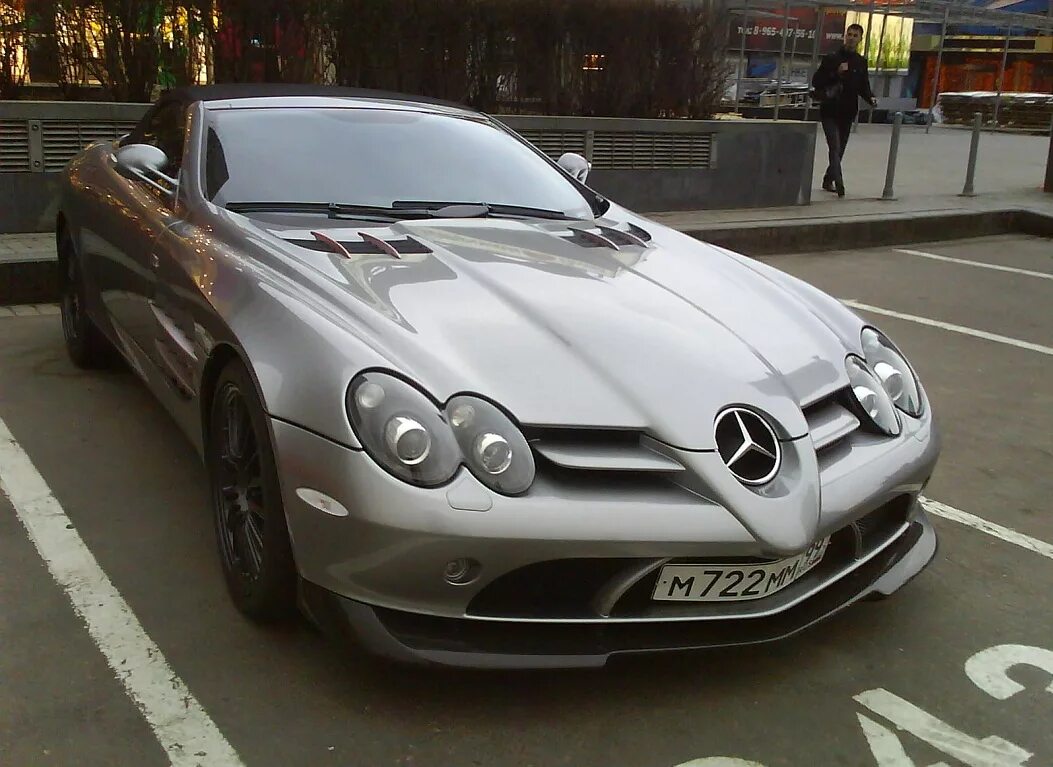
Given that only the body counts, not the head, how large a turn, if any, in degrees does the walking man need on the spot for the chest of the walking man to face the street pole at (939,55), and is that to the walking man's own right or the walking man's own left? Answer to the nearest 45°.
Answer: approximately 180°

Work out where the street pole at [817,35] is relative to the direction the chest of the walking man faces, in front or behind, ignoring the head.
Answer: behind

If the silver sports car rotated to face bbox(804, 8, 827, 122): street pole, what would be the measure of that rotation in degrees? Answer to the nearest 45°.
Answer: approximately 135° to its left

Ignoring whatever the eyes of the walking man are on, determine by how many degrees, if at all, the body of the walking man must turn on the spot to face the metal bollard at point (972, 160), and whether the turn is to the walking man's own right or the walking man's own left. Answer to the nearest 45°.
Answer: approximately 135° to the walking man's own left

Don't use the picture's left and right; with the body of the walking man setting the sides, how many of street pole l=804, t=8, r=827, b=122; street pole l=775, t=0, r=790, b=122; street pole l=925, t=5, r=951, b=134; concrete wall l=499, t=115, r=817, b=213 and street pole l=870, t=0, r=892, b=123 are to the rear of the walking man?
4

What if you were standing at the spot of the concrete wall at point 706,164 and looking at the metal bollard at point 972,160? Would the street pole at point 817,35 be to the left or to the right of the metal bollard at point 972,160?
left

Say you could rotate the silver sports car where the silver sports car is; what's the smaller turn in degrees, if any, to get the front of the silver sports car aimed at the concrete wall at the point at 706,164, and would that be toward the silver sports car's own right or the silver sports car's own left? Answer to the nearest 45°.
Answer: approximately 135° to the silver sports car's own left

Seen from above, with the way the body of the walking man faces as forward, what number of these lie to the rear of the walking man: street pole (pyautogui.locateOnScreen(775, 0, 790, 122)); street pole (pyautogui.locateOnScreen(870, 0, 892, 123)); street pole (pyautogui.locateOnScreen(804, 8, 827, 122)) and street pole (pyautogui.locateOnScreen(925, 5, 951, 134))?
4

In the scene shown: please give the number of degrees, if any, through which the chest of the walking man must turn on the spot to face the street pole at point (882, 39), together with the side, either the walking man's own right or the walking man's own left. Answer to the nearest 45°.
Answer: approximately 180°

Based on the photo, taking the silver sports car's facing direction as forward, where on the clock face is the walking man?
The walking man is roughly at 8 o'clock from the silver sports car.

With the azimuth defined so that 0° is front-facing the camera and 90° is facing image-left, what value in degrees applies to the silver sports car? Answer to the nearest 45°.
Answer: approximately 315°
